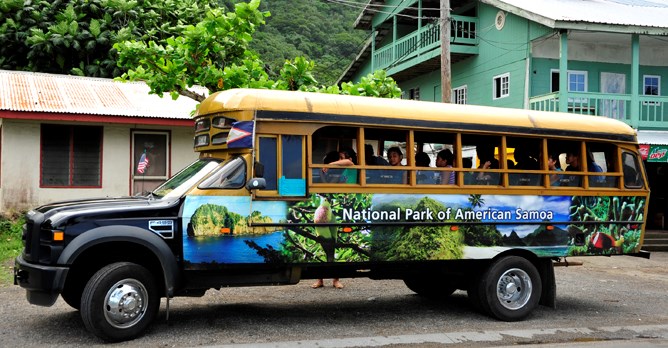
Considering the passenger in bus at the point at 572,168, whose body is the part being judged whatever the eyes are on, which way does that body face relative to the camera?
to the viewer's left

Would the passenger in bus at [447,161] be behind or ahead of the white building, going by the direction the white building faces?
ahead

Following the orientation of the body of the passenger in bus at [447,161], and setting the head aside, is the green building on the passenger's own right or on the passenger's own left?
on the passenger's own right

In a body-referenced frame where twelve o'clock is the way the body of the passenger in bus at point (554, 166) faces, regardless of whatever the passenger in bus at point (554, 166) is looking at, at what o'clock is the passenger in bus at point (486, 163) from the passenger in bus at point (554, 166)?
the passenger in bus at point (486, 163) is roughly at 11 o'clock from the passenger in bus at point (554, 166).

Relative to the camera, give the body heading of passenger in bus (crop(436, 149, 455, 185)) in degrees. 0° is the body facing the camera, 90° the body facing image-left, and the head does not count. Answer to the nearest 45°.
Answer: approximately 90°

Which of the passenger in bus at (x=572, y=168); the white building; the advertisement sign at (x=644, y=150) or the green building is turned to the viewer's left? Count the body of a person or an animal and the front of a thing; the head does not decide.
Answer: the passenger in bus

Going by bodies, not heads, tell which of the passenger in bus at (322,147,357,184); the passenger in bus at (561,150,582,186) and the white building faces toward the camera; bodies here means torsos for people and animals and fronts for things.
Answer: the white building

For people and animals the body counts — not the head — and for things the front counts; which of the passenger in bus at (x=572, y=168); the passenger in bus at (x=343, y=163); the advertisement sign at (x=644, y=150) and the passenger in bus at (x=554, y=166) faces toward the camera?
the advertisement sign

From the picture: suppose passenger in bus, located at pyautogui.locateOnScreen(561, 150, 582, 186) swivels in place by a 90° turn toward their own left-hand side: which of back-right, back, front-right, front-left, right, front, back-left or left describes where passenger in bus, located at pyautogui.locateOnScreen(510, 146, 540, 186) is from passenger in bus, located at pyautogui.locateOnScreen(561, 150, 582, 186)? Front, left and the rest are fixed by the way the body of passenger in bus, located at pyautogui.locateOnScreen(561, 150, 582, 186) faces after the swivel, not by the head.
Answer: front-right

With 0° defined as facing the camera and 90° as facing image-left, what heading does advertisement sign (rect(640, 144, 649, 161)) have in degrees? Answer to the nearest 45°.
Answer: approximately 0°
